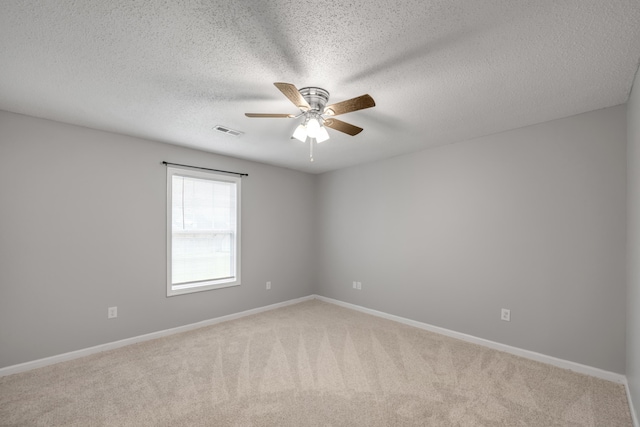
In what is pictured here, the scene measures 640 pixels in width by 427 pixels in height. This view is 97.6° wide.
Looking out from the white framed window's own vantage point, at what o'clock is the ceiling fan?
The ceiling fan is roughly at 1 o'clock from the white framed window.
